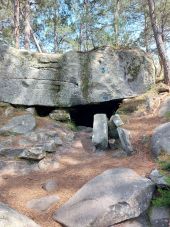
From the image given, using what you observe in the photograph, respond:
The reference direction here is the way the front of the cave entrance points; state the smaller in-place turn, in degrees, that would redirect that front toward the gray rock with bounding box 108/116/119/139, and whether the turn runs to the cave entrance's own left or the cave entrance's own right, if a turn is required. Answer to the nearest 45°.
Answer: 0° — it already faces it

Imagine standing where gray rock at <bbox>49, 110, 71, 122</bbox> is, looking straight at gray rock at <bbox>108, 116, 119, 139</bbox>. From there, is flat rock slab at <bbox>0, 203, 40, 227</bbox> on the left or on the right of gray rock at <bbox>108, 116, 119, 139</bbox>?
right

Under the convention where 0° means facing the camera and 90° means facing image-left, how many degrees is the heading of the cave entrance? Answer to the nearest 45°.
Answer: approximately 0°

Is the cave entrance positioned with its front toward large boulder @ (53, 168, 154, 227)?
yes
